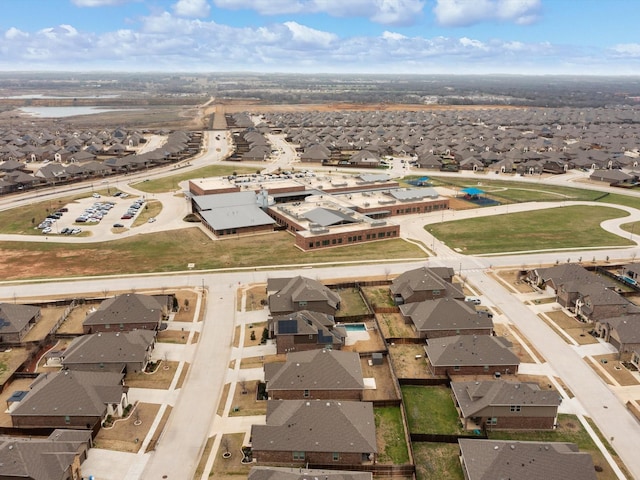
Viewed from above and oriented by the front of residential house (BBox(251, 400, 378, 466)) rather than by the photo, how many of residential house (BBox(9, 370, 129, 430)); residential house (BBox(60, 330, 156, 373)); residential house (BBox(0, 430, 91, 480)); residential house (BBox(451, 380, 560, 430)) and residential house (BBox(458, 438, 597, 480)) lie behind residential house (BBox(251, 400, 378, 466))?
2

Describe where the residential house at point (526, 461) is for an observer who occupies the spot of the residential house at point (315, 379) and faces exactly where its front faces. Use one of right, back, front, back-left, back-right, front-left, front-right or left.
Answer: back-left

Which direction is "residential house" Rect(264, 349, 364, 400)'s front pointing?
to the viewer's left

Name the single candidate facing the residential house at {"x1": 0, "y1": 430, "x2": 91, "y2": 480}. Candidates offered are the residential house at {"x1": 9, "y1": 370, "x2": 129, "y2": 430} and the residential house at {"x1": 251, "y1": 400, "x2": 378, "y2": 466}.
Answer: the residential house at {"x1": 251, "y1": 400, "x2": 378, "y2": 466}

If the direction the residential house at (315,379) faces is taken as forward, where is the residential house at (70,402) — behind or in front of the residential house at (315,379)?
in front

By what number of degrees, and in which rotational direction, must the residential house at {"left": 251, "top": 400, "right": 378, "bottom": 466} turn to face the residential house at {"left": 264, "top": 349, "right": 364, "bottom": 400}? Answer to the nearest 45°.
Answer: approximately 90° to its right

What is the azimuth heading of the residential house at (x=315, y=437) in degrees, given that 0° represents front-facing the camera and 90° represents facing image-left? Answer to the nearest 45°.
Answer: approximately 90°
